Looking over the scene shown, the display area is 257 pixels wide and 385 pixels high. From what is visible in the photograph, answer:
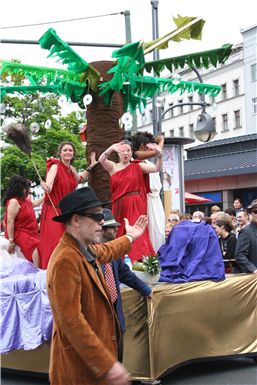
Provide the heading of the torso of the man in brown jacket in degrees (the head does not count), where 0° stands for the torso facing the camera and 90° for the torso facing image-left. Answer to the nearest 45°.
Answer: approximately 270°

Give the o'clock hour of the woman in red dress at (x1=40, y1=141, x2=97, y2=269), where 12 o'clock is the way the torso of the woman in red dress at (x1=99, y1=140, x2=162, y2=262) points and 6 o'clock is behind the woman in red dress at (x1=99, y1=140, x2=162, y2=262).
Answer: the woman in red dress at (x1=40, y1=141, x2=97, y2=269) is roughly at 3 o'clock from the woman in red dress at (x1=99, y1=140, x2=162, y2=262).

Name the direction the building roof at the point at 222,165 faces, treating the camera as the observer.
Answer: facing the viewer and to the left of the viewer

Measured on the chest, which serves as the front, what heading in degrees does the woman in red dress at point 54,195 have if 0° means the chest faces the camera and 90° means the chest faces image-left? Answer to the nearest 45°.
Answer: approximately 315°

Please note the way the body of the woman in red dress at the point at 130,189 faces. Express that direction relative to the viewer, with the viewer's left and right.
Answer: facing the viewer

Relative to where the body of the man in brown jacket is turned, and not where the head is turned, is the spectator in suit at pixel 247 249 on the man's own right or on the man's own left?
on the man's own left

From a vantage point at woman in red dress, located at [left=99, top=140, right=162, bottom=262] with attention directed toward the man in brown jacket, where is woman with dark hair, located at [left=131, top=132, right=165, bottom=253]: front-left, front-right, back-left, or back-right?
back-left

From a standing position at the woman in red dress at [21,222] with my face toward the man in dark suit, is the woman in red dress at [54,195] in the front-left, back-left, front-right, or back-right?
front-left

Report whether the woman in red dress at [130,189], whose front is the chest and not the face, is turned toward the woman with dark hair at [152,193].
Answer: no

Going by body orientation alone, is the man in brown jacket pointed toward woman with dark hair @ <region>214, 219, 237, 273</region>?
no

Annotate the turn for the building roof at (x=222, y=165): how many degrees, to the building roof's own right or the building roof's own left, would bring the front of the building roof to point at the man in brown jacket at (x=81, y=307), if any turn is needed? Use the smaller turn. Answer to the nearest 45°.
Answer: approximately 45° to the building roof's own left

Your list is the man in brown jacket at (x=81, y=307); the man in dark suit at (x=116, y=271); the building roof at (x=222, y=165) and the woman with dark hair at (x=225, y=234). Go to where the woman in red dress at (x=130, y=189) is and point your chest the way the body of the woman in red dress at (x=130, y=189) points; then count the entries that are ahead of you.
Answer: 2

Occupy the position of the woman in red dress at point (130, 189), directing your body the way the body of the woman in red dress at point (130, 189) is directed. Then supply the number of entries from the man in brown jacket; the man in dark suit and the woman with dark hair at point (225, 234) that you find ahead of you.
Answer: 2

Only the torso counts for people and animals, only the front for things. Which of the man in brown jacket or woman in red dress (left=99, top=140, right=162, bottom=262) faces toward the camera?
the woman in red dress

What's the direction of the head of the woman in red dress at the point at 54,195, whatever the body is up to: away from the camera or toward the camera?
toward the camera

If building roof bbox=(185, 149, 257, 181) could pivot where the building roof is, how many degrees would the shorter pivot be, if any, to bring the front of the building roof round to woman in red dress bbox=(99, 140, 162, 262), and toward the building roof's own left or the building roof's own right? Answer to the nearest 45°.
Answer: approximately 45° to the building roof's own left

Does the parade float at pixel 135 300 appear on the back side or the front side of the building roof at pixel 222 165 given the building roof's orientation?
on the front side
